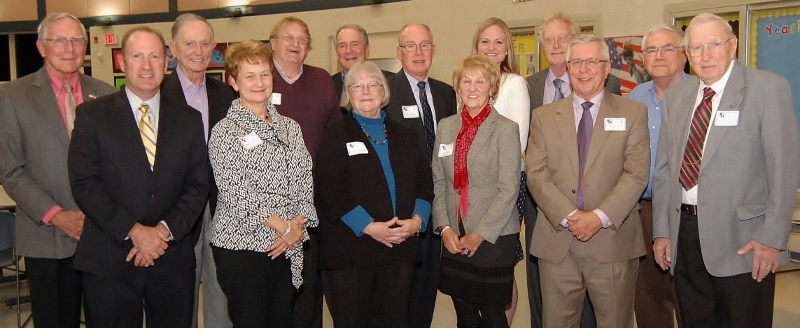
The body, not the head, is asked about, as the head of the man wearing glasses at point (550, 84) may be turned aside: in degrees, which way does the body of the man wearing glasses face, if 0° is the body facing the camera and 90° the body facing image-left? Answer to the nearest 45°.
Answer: approximately 0°

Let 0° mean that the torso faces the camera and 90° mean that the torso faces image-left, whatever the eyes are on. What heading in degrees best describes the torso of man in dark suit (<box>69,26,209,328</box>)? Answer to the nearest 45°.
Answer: approximately 0°

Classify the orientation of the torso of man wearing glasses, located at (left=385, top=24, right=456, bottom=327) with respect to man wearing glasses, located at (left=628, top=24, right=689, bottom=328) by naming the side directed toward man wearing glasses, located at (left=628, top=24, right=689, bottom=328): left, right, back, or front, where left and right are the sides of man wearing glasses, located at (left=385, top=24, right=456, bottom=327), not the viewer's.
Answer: left

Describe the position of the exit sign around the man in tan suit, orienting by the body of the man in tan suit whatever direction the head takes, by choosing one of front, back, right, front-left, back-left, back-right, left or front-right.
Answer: back-right

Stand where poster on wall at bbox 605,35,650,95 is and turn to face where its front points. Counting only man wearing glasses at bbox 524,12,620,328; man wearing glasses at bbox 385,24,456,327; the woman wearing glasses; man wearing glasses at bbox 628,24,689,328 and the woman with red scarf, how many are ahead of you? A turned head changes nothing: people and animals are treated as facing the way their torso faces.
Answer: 5

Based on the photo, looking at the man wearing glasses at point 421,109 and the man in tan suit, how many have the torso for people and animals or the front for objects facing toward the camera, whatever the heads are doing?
2

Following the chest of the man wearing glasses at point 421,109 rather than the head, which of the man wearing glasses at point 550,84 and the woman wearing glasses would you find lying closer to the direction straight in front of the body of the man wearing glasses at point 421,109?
the woman wearing glasses

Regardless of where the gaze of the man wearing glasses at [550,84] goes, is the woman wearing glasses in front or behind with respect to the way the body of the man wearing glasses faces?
in front
